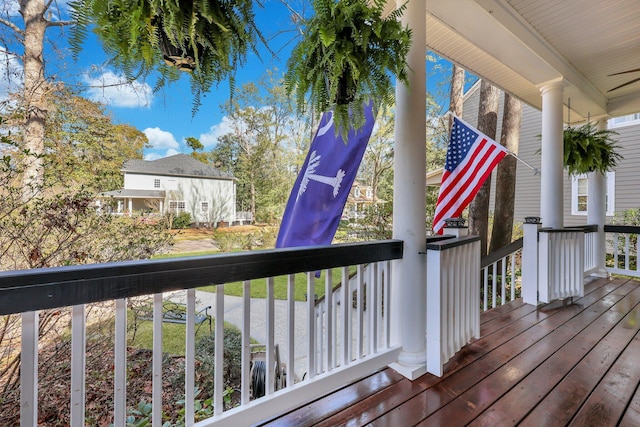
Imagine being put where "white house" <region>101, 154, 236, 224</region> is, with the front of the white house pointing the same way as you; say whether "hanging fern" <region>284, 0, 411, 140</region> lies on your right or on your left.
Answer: on your left

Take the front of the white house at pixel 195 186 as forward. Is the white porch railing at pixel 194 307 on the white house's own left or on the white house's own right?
on the white house's own left

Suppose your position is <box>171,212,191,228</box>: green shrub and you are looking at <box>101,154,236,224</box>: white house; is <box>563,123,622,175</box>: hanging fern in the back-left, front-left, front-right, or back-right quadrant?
back-right

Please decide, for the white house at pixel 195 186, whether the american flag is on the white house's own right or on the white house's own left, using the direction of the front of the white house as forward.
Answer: on the white house's own left

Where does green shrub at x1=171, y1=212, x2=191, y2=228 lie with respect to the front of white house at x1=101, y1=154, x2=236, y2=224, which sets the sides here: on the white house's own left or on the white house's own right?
on the white house's own left
